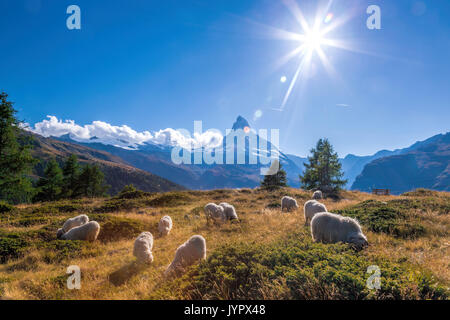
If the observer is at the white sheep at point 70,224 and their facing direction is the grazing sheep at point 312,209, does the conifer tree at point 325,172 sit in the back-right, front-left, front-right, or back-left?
front-left

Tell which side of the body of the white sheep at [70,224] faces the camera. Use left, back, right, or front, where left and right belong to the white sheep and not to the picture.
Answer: left

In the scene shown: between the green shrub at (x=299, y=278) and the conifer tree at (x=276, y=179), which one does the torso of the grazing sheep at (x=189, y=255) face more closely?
the green shrub

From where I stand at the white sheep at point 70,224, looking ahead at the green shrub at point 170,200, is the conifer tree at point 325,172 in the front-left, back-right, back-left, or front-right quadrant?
front-right

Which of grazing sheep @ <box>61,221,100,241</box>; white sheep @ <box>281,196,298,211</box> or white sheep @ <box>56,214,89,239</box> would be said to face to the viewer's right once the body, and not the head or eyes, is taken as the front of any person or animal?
white sheep @ <box>281,196,298,211</box>

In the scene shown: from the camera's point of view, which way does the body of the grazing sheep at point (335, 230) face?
to the viewer's right

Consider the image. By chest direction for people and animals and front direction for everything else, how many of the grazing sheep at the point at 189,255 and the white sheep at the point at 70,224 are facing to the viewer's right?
0

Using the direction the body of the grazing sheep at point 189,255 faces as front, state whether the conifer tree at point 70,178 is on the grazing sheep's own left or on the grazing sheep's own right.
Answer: on the grazing sheep's own right

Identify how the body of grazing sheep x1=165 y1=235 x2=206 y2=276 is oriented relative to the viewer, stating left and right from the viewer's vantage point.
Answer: facing the viewer and to the left of the viewer

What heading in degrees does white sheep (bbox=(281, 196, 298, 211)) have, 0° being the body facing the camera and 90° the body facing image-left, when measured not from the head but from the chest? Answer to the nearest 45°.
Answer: approximately 270°
